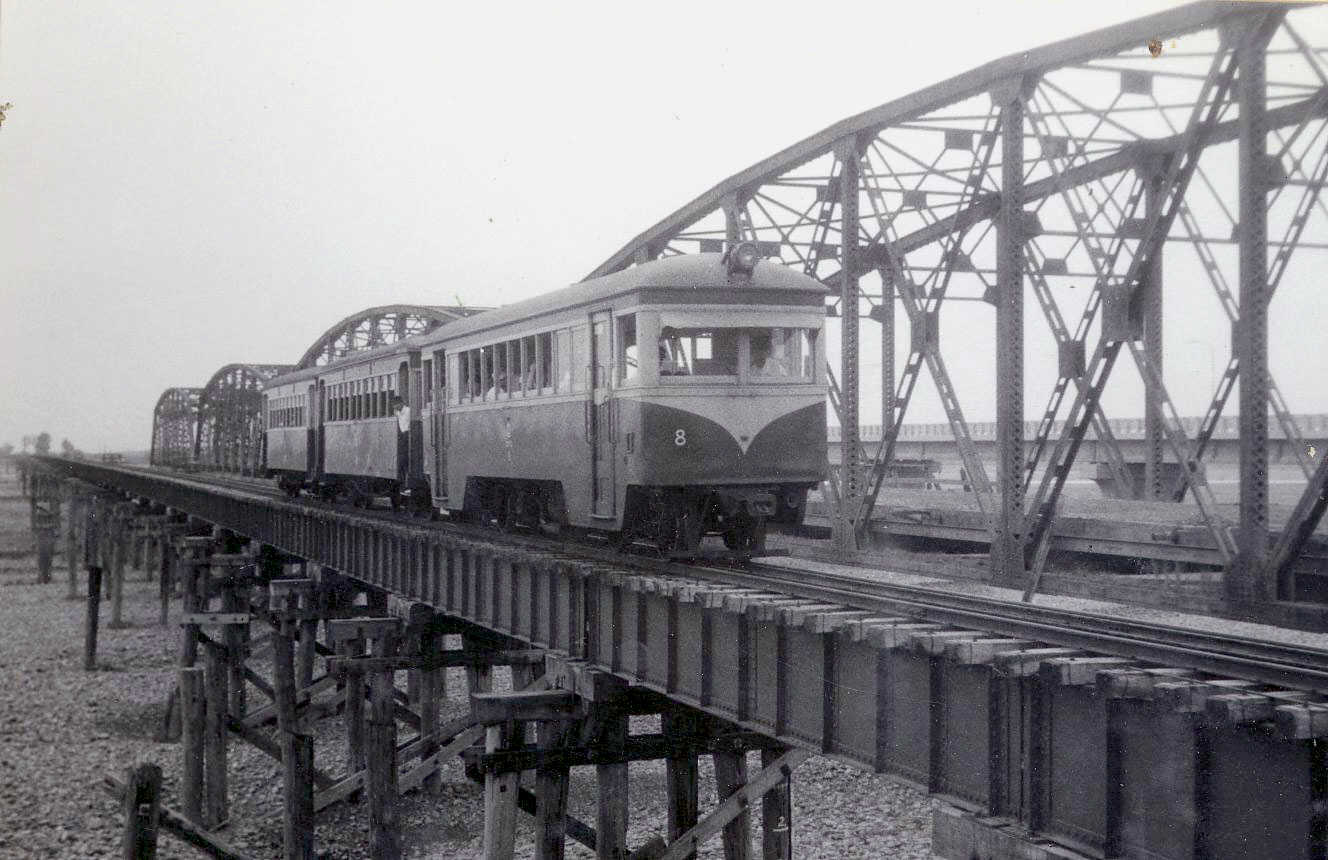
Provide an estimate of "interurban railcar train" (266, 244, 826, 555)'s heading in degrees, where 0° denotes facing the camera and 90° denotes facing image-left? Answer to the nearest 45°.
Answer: approximately 315°
